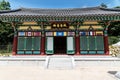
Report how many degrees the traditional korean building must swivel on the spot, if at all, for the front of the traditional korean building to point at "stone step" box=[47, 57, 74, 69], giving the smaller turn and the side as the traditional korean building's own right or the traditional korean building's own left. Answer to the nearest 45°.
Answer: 0° — it already faces it

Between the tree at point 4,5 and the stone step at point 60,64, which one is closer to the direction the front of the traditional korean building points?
the stone step

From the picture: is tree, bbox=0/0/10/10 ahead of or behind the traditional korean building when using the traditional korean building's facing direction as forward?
behind

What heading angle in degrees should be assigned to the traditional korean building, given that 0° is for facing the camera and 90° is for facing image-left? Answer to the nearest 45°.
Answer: approximately 0°

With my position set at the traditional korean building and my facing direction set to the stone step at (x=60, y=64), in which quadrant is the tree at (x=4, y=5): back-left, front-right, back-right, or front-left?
back-right
